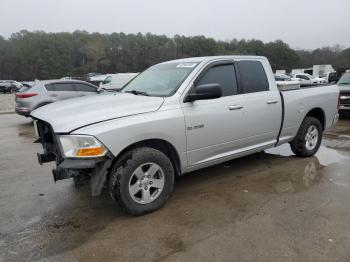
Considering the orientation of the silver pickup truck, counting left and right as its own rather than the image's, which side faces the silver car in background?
right

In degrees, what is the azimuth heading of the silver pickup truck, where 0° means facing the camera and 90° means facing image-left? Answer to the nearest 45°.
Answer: approximately 45°
